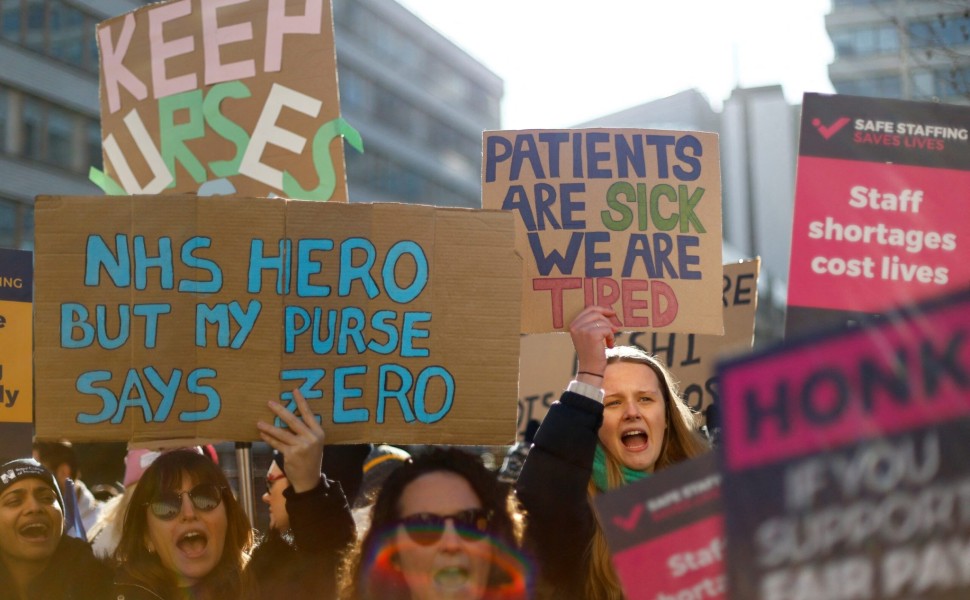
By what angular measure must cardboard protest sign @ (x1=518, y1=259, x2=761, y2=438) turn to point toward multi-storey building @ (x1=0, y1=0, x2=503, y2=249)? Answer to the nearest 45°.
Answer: approximately 180°

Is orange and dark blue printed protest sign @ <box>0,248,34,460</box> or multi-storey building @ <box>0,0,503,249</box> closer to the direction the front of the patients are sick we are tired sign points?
the orange and dark blue printed protest sign

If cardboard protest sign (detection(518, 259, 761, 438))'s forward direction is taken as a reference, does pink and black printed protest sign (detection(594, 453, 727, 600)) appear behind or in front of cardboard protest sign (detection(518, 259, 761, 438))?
in front

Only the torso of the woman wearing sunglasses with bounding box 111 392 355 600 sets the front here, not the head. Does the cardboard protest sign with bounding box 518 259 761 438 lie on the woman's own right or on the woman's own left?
on the woman's own left

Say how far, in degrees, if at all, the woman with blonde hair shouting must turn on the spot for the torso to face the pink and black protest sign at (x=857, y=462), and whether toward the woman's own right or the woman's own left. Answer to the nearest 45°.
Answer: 0° — they already face it

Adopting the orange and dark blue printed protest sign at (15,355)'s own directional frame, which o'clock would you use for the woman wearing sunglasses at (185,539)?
The woman wearing sunglasses is roughly at 11 o'clock from the orange and dark blue printed protest sign.

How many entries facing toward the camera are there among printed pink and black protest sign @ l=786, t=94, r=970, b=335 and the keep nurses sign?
2

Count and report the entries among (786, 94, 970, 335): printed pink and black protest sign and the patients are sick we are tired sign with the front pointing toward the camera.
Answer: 2

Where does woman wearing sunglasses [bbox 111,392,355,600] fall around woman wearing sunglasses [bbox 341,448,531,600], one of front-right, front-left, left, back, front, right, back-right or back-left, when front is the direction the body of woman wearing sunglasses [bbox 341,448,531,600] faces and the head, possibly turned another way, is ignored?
back-right
